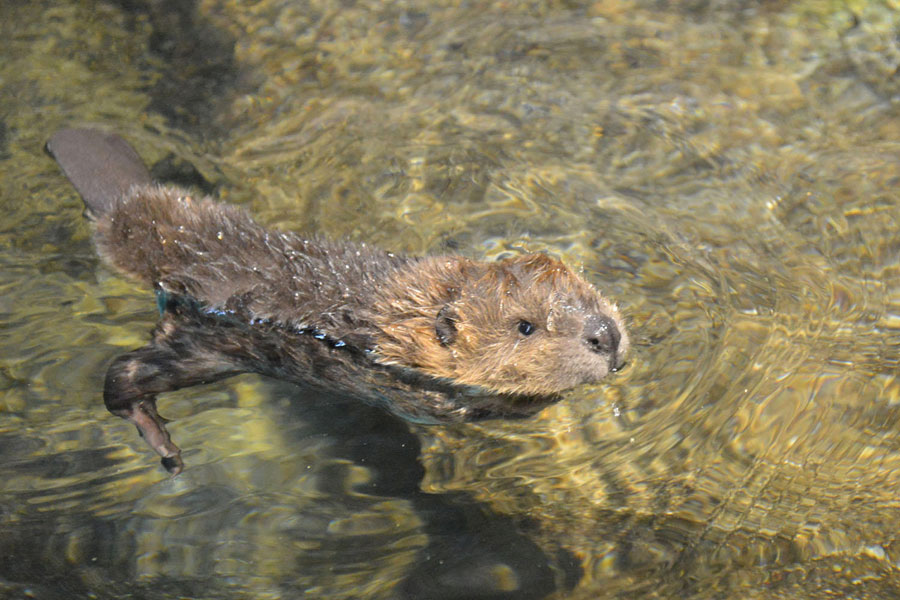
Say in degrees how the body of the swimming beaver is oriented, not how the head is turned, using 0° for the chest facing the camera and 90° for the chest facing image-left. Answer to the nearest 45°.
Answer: approximately 315°
